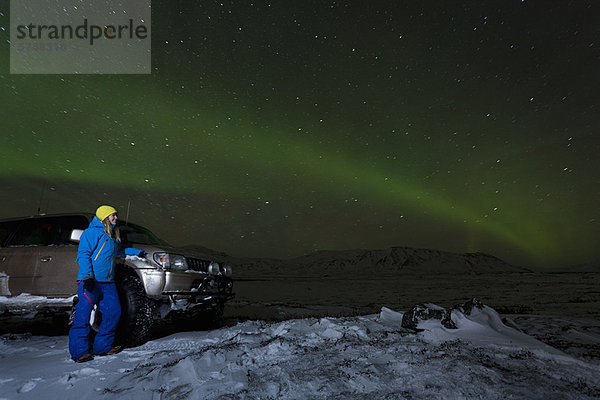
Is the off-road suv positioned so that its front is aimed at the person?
no

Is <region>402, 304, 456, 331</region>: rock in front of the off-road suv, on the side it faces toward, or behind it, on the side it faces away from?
in front

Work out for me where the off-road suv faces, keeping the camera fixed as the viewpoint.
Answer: facing the viewer and to the right of the viewer

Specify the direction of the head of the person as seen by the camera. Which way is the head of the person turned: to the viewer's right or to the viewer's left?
to the viewer's right
